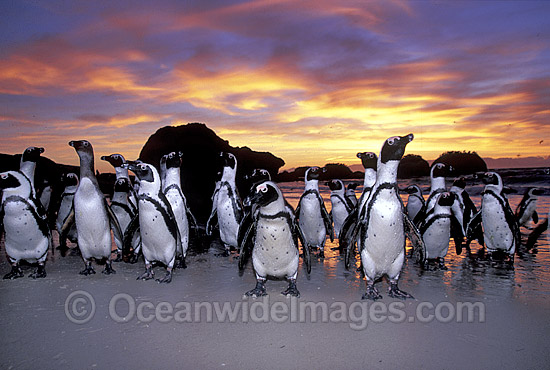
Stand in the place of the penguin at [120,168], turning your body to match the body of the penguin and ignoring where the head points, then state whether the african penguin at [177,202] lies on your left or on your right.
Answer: on your left

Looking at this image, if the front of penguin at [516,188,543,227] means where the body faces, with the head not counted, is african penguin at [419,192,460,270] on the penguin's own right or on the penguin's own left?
on the penguin's own right

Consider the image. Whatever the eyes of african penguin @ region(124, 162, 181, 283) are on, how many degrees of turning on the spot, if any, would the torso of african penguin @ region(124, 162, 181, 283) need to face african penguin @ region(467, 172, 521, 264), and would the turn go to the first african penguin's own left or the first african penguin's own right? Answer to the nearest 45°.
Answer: approximately 135° to the first african penguin's own left

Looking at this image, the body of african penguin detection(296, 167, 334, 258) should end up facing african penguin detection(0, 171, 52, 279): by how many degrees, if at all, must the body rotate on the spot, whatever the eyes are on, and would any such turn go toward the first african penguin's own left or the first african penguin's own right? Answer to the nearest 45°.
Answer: approximately 45° to the first african penguin's own right

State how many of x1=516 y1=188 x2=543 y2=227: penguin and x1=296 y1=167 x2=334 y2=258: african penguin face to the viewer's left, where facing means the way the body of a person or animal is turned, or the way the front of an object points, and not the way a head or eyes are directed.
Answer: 0

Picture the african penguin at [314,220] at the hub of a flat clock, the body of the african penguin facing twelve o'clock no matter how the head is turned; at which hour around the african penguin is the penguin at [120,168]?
The penguin is roughly at 3 o'clock from the african penguin.
